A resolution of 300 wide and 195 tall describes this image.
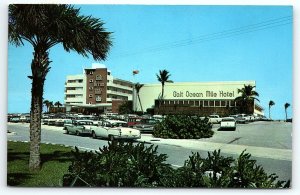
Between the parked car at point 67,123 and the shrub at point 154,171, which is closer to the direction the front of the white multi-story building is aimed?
the shrub

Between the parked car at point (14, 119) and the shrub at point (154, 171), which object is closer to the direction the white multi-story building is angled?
the shrub

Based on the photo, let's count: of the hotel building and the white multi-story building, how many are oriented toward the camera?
2

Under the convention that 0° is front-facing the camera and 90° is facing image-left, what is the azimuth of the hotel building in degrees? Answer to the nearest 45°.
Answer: approximately 0°

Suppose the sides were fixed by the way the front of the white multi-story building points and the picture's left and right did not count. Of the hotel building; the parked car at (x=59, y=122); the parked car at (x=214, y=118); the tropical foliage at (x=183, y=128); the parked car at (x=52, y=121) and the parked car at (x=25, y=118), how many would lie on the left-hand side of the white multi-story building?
3
